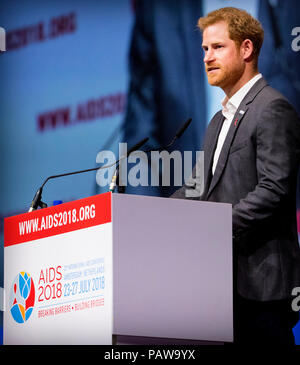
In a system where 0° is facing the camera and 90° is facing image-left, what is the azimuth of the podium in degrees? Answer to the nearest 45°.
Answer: approximately 45°

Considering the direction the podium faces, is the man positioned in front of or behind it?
behind

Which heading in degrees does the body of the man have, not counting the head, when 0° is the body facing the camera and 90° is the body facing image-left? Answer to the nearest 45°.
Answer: approximately 45°

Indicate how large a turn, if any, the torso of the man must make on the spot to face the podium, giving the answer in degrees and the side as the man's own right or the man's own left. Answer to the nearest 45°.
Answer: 0° — they already face it
